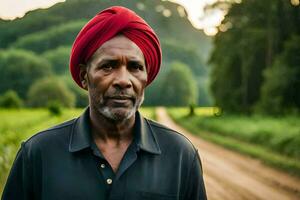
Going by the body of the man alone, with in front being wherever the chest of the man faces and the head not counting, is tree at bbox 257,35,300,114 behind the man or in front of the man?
behind

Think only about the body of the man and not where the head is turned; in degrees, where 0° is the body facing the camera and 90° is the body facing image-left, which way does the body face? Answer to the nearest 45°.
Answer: approximately 0°

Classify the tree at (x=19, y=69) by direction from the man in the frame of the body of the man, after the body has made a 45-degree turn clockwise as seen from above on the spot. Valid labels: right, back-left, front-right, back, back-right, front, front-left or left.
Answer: back-right

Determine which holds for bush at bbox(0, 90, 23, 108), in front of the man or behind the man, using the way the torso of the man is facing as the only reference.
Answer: behind
